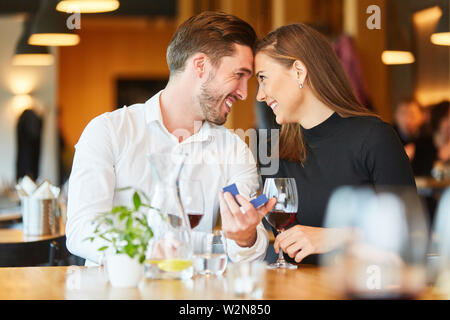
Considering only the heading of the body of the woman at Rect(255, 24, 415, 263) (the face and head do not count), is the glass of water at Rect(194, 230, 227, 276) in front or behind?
in front

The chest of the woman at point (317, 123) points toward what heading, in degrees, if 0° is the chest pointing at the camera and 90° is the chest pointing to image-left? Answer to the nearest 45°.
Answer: approximately 45°

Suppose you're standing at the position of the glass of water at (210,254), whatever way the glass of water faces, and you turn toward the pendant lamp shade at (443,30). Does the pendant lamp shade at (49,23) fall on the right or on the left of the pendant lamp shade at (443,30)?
left

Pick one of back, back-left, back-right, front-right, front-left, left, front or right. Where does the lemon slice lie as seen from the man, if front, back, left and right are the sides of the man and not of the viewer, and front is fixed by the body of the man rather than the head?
front-right

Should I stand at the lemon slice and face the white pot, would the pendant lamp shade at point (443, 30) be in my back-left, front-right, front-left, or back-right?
back-right

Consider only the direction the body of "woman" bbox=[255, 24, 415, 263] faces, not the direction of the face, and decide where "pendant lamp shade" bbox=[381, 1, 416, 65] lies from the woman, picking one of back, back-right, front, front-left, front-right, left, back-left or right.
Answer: back-right

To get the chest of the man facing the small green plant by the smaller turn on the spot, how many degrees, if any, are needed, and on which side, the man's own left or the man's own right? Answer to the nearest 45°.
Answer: approximately 45° to the man's own right

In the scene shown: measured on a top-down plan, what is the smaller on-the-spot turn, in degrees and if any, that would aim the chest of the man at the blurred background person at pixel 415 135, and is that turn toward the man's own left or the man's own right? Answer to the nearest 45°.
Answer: approximately 90° to the man's own left

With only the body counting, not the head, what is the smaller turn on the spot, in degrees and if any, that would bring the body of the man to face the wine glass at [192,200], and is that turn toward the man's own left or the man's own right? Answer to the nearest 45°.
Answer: approximately 45° to the man's own right

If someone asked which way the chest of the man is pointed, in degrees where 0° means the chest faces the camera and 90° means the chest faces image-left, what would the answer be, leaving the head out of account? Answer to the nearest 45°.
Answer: approximately 315°
